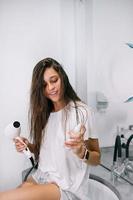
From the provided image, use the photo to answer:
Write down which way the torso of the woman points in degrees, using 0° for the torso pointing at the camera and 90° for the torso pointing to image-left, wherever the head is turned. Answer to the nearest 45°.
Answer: approximately 45°
